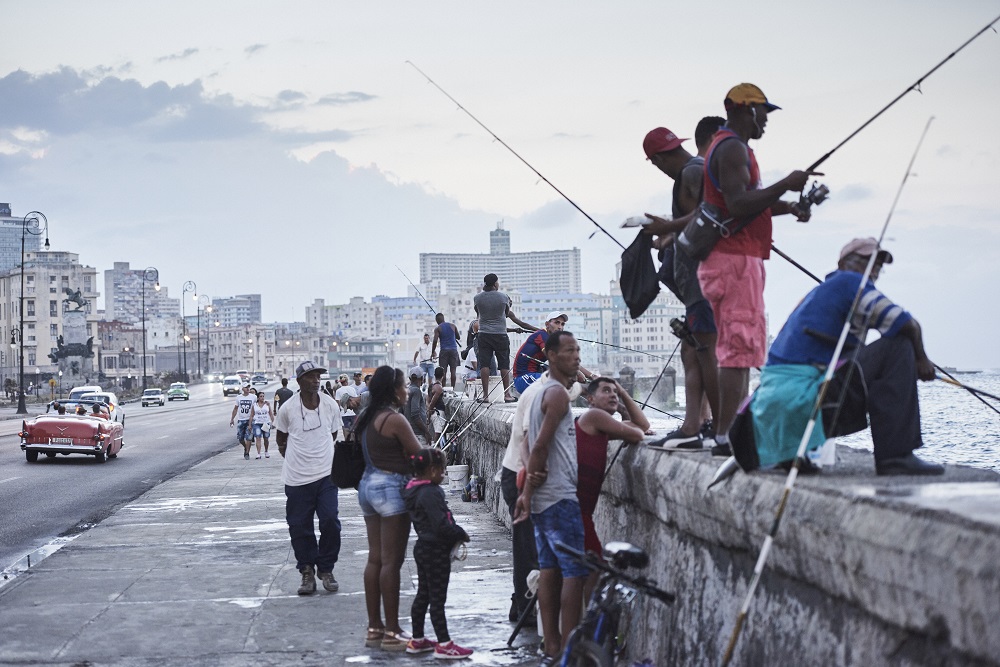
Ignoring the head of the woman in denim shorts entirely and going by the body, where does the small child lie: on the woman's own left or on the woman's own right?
on the woman's own right

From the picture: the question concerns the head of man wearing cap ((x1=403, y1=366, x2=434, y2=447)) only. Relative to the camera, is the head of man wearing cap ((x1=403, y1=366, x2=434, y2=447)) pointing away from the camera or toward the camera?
away from the camera

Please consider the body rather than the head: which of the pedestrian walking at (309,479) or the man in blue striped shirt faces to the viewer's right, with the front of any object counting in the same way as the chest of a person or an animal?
the man in blue striped shirt

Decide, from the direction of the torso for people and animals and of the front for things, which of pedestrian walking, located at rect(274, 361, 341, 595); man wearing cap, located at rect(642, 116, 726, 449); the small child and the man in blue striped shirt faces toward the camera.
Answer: the pedestrian walking

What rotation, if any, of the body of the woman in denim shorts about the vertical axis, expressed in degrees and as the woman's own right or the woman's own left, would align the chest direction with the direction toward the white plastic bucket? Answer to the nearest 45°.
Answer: approximately 45° to the woman's own left

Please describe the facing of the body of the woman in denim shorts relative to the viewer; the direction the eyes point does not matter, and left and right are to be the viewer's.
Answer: facing away from the viewer and to the right of the viewer

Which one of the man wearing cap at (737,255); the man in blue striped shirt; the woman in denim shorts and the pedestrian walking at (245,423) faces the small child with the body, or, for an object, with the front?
the pedestrian walking

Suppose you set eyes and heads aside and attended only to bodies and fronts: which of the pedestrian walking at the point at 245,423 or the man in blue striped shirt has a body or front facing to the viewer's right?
the man in blue striped shirt
